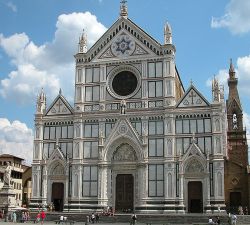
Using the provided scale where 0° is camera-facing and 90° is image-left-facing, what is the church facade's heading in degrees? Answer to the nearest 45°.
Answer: approximately 0°
